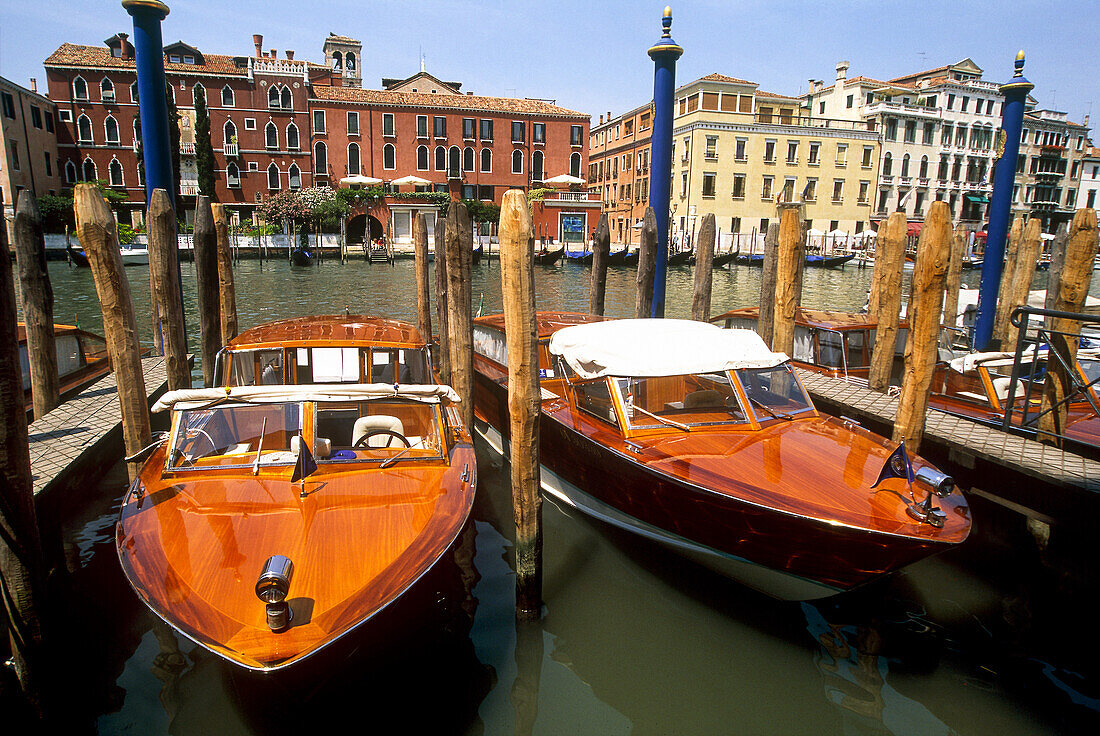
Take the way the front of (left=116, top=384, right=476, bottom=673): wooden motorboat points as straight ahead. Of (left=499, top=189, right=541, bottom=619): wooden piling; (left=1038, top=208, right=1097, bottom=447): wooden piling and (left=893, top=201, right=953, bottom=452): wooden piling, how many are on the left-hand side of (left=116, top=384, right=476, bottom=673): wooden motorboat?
3

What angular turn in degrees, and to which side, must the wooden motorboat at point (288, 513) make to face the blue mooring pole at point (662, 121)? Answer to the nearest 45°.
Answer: approximately 135° to its left

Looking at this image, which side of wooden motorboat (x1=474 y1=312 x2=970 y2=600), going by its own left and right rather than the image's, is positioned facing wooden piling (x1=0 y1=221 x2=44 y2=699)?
right

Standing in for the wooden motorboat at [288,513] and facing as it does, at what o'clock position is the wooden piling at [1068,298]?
The wooden piling is roughly at 9 o'clock from the wooden motorboat.

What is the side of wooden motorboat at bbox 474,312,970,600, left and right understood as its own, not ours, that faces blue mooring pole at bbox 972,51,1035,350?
left

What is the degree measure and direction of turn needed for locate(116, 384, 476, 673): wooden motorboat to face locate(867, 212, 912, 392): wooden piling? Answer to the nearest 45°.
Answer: approximately 90° to its left

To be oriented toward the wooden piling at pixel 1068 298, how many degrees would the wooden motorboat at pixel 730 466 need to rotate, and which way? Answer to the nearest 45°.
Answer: approximately 90° to its left

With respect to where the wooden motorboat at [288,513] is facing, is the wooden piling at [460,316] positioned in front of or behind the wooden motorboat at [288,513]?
behind

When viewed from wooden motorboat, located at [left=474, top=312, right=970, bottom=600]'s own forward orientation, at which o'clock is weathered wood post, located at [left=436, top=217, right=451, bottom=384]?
The weathered wood post is roughly at 6 o'clock from the wooden motorboat.

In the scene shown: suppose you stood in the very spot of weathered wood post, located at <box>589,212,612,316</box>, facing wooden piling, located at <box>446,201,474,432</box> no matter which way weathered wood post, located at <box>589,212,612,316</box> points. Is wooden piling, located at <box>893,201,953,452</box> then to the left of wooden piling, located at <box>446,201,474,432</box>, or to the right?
left

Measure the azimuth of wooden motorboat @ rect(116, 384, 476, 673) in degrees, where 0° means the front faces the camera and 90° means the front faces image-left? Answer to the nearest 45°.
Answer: approximately 0°

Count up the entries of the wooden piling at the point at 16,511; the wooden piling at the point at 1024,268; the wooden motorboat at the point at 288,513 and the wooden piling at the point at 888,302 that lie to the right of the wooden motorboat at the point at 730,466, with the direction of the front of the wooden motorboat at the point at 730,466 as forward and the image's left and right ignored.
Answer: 2

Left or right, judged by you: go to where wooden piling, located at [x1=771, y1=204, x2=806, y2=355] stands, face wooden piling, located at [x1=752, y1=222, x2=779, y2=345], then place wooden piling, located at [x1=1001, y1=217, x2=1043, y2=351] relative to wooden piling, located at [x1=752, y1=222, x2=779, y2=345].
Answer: right

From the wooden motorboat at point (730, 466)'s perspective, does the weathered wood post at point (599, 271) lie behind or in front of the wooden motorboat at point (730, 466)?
behind

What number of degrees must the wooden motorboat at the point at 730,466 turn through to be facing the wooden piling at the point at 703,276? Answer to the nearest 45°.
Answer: approximately 135° to its left

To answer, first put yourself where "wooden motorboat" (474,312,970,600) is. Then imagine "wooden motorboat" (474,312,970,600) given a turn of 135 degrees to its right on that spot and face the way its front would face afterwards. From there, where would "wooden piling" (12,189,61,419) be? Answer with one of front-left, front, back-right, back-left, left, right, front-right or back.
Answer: front

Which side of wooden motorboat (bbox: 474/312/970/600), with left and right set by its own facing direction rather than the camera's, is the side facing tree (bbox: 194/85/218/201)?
back
